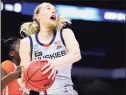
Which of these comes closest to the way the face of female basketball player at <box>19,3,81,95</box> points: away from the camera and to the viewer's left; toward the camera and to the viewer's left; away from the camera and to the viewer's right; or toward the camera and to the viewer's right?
toward the camera and to the viewer's right

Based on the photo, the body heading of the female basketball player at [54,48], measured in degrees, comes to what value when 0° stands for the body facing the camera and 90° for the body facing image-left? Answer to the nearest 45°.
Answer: approximately 0°
